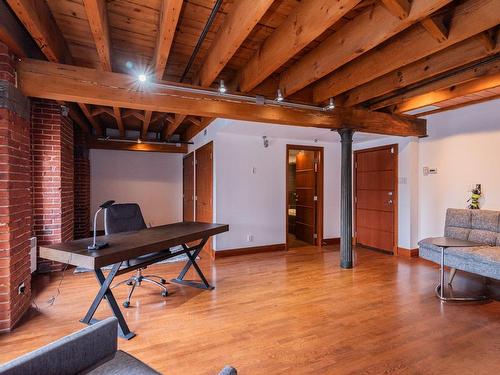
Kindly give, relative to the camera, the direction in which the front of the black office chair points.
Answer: facing the viewer and to the right of the viewer

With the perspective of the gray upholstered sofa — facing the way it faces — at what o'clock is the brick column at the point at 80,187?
The brick column is roughly at 1 o'clock from the gray upholstered sofa.

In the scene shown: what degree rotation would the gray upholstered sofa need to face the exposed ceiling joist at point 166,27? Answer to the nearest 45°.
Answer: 0° — it already faces it

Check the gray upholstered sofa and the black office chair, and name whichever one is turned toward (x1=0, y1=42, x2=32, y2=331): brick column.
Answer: the gray upholstered sofa

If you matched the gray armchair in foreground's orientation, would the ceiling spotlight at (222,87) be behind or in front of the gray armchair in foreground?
in front

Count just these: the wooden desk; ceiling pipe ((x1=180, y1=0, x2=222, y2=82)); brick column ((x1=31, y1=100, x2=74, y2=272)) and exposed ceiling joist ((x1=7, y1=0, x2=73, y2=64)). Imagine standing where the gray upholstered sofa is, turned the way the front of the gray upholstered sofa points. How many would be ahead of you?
4

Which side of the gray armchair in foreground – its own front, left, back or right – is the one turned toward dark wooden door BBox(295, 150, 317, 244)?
front

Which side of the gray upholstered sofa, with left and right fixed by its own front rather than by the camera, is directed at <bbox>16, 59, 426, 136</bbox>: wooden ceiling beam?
front

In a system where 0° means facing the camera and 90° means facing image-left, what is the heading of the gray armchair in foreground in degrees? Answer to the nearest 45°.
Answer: approximately 225°

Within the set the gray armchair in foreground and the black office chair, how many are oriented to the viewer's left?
0

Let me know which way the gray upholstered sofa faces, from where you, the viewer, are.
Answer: facing the viewer and to the left of the viewer
